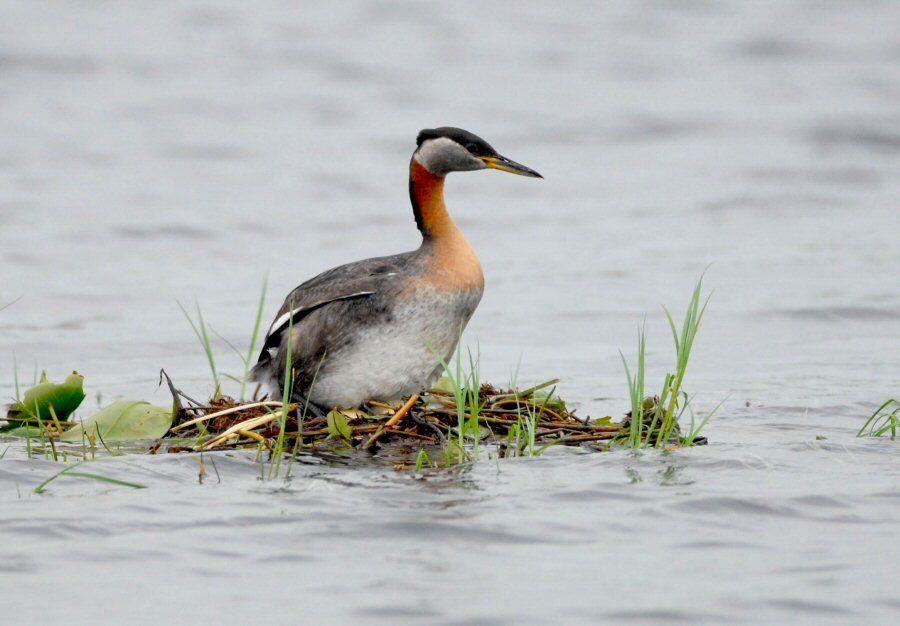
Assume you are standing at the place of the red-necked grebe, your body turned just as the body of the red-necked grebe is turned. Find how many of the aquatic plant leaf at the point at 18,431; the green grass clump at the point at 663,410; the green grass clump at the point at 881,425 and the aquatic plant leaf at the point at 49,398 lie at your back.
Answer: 2

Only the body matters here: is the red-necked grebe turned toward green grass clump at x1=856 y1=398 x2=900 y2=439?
yes

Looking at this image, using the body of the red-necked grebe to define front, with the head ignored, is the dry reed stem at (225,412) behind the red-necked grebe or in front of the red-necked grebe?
behind

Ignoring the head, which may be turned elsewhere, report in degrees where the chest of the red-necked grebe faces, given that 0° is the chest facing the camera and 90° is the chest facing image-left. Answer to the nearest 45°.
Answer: approximately 270°

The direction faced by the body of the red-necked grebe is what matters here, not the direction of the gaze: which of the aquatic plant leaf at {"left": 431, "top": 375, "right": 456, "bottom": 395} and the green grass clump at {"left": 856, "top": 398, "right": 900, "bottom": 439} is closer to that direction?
the green grass clump

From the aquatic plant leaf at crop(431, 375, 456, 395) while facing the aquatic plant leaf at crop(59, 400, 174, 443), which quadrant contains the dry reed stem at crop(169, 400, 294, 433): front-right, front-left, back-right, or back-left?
front-left

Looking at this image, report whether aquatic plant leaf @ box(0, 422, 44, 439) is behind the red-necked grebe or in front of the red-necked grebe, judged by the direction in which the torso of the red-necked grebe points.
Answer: behind
